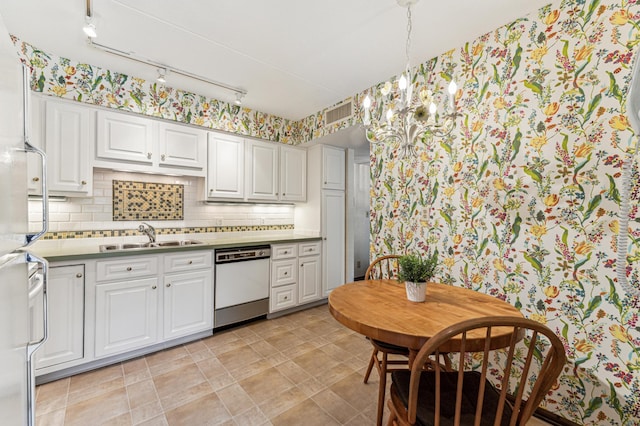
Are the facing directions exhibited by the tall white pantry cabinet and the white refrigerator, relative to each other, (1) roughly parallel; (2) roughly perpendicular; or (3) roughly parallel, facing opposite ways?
roughly perpendicular

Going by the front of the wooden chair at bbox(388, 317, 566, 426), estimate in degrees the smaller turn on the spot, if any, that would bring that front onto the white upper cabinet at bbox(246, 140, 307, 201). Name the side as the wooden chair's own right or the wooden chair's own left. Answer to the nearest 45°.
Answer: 0° — it already faces it

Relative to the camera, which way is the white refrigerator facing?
to the viewer's right

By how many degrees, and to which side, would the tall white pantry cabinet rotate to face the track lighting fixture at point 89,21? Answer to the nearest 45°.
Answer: approximately 90° to its right

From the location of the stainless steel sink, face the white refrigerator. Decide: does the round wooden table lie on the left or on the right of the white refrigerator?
left

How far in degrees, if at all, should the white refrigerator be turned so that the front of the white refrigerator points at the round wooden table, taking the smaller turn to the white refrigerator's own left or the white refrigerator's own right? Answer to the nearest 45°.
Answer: approximately 45° to the white refrigerator's own right

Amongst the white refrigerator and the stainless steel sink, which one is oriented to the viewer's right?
the white refrigerator

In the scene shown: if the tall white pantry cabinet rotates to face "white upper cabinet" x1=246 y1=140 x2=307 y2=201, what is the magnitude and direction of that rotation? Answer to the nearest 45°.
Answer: approximately 135° to its right

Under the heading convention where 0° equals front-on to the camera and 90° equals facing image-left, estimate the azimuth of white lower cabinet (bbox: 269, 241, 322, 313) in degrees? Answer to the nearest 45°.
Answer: approximately 315°
